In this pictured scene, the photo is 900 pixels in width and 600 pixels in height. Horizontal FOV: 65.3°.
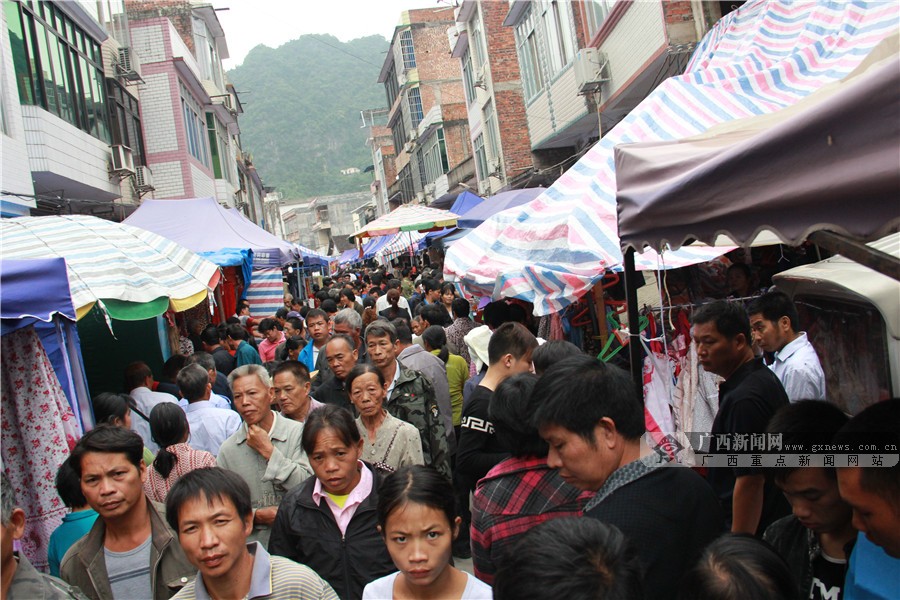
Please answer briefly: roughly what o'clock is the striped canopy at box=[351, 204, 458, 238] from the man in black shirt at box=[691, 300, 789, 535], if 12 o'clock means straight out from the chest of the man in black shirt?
The striped canopy is roughly at 2 o'clock from the man in black shirt.

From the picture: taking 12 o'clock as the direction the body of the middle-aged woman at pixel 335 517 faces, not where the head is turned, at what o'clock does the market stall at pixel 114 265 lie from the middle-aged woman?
The market stall is roughly at 5 o'clock from the middle-aged woman.

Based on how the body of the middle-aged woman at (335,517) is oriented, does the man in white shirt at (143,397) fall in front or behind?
behind

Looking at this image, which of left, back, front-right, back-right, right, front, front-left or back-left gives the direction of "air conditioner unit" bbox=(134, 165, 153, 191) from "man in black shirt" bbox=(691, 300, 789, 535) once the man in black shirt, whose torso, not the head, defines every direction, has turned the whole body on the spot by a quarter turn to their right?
front-left

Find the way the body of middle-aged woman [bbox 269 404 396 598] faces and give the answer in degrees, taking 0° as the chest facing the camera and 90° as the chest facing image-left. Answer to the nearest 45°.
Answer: approximately 0°

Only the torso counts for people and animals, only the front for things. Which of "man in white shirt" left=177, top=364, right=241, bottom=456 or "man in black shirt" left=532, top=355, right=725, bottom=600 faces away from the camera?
the man in white shirt

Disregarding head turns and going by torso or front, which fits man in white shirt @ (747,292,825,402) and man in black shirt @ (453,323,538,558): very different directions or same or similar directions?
very different directions

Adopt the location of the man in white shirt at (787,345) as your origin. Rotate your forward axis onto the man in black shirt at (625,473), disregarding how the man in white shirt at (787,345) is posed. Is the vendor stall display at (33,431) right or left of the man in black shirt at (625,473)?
right

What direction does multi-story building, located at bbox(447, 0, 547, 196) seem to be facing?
to the viewer's left
